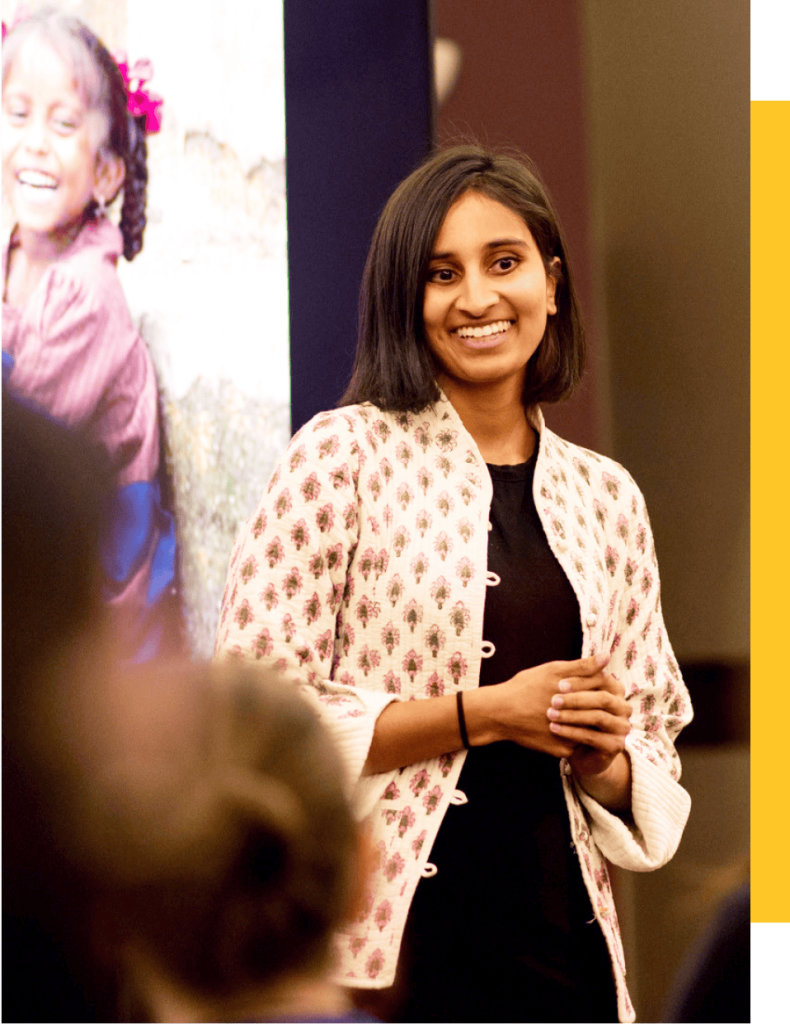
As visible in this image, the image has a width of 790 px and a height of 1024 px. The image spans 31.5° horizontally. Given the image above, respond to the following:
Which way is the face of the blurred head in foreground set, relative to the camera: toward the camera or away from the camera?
away from the camera

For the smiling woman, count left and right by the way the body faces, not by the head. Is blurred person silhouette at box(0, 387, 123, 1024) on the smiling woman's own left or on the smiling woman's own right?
on the smiling woman's own right

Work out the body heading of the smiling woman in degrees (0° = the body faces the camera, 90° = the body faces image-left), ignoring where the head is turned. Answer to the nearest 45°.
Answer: approximately 315°

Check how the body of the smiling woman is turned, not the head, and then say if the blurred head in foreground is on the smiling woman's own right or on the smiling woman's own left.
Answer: on the smiling woman's own right
